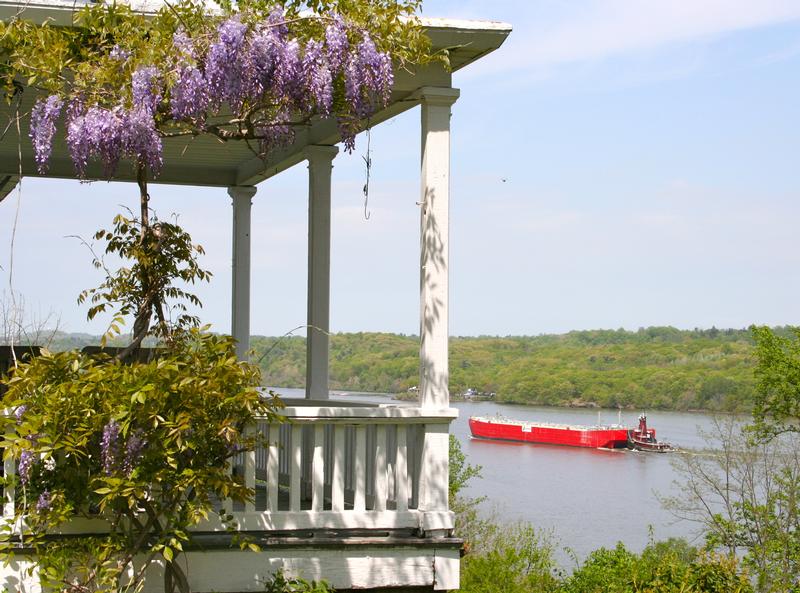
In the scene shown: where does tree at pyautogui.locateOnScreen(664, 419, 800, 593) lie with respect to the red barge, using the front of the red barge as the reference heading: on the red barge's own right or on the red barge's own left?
on the red barge's own left

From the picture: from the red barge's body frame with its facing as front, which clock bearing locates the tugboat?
The tugboat is roughly at 7 o'clock from the red barge.

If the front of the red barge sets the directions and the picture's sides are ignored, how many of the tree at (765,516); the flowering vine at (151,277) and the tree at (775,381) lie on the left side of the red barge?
3

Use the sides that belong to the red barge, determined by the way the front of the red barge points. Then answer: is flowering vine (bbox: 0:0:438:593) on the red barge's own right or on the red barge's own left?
on the red barge's own left

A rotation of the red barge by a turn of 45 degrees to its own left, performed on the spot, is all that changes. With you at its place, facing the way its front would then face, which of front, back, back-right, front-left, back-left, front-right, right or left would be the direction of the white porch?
front-left

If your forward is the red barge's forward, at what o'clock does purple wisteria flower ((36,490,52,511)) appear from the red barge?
The purple wisteria flower is roughly at 9 o'clock from the red barge.

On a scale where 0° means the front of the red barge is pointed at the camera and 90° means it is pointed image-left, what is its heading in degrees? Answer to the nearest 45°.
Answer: approximately 90°

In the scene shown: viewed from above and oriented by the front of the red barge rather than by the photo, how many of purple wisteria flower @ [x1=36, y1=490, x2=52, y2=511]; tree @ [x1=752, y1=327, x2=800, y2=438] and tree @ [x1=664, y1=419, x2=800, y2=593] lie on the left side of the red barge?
3

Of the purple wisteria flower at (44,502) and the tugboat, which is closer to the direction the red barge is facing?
the purple wisteria flower

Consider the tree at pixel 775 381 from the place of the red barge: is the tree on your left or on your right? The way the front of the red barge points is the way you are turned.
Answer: on your left
